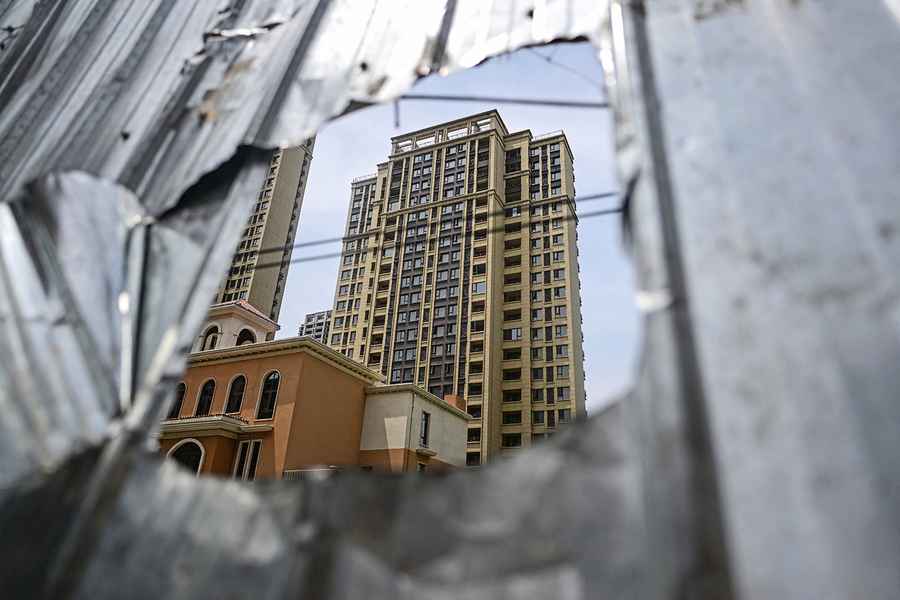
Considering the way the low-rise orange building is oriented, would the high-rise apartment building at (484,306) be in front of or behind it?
behind

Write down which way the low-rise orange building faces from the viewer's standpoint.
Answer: facing the viewer and to the left of the viewer
